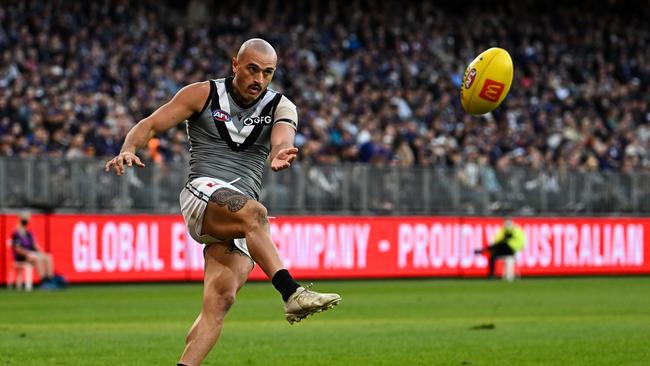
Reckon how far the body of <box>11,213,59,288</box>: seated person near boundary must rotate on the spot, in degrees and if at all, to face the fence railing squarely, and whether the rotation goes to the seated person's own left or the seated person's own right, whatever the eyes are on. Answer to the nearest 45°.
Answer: approximately 45° to the seated person's own left

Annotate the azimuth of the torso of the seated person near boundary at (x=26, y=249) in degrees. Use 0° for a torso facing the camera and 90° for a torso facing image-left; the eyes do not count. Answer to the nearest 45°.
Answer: approximately 315°

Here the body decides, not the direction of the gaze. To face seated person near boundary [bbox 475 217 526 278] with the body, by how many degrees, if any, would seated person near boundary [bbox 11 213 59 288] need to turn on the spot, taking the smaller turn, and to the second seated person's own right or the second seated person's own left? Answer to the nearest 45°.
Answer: approximately 45° to the second seated person's own left

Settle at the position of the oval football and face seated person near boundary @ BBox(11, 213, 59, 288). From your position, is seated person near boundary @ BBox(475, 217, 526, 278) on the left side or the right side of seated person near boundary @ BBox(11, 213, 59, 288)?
right

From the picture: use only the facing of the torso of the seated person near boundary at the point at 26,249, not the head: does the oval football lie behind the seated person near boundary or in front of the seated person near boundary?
in front
